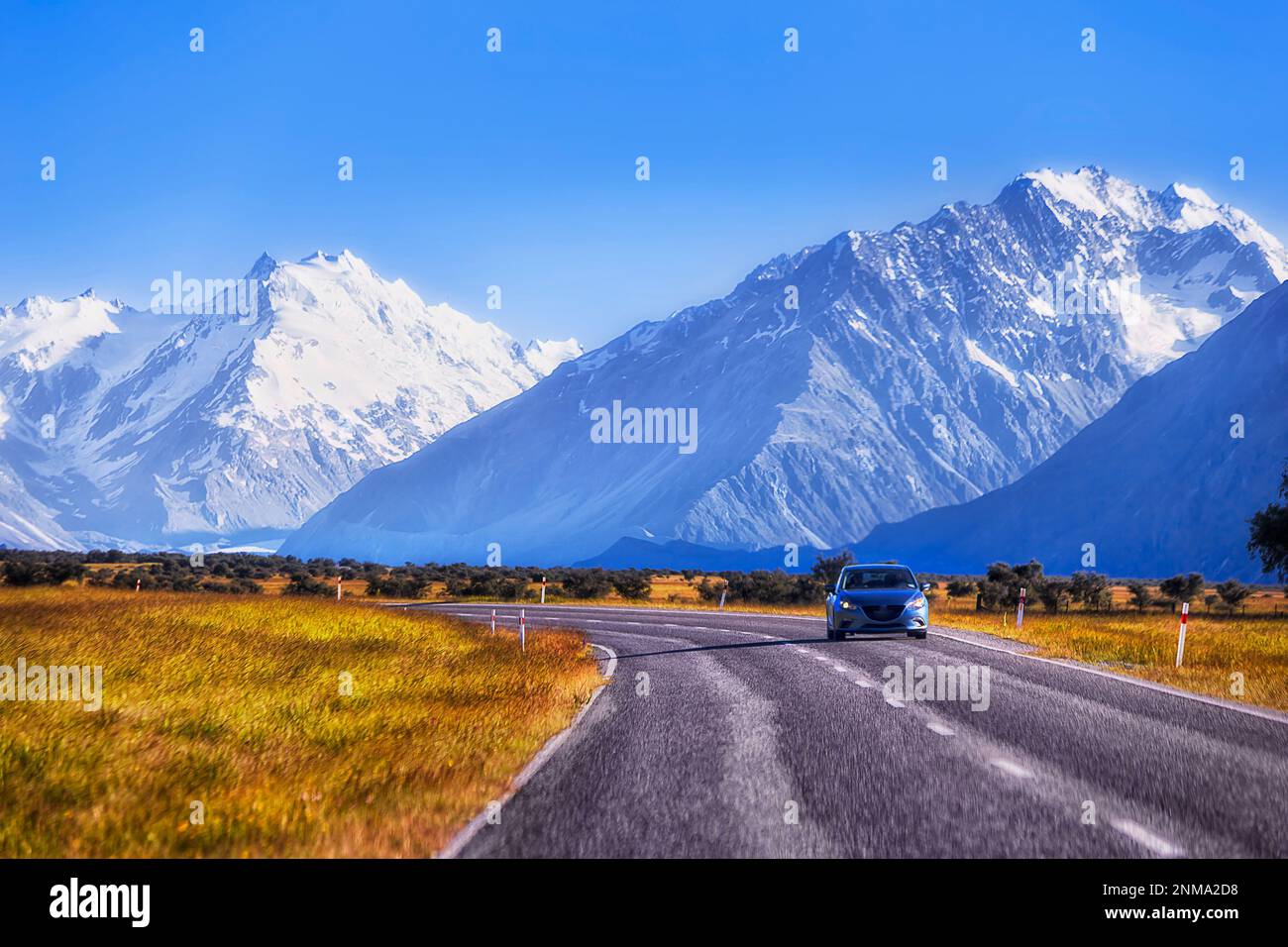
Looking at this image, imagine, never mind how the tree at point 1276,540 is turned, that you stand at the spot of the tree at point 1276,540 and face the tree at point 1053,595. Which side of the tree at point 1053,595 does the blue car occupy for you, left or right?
left

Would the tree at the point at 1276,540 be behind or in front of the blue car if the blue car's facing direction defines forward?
behind

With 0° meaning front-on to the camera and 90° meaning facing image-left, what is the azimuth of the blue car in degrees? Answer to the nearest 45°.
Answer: approximately 0°

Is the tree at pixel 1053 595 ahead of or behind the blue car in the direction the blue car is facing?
behind
